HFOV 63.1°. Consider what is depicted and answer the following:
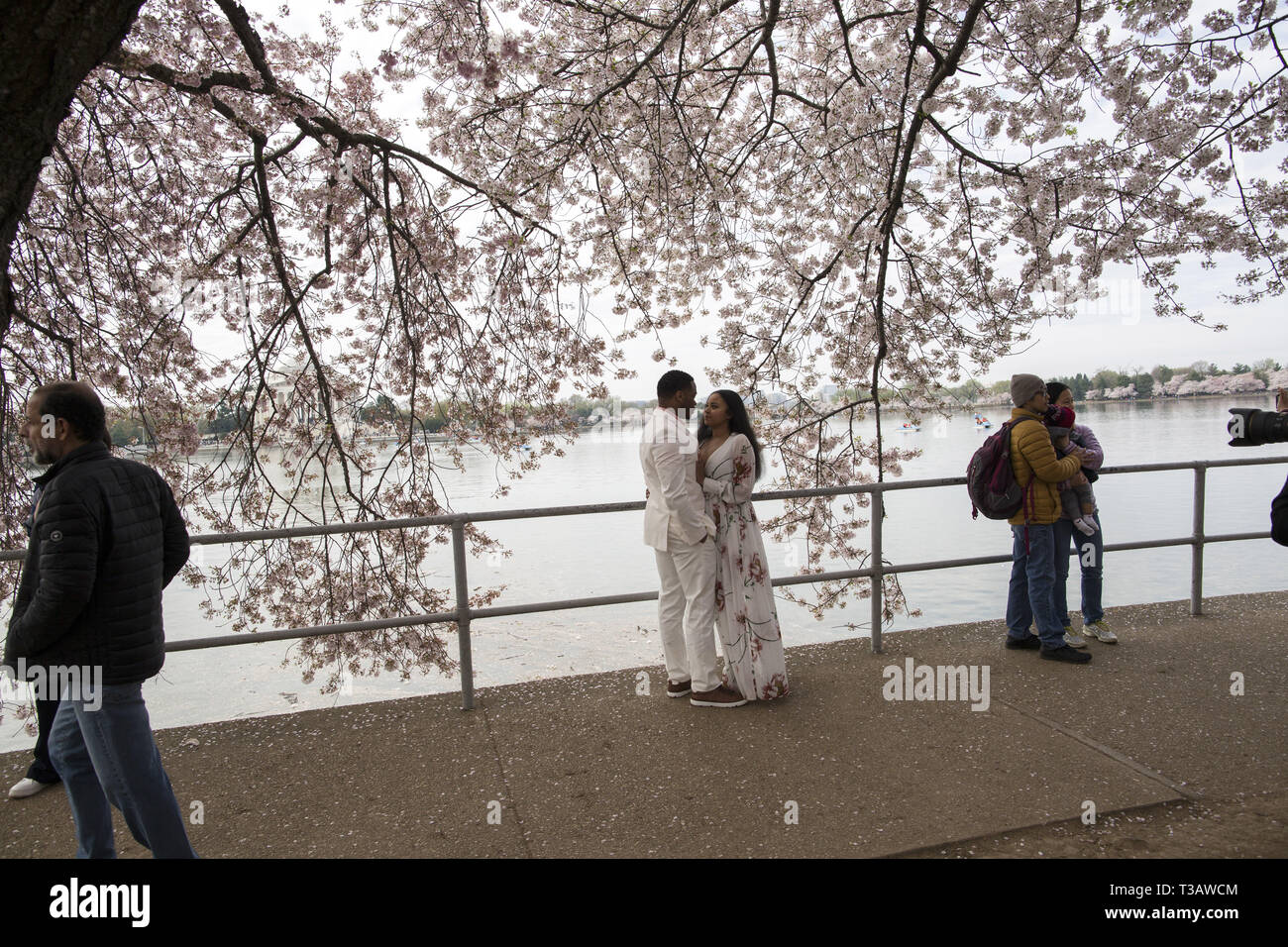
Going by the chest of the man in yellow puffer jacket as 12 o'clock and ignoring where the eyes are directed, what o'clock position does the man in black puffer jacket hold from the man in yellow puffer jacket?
The man in black puffer jacket is roughly at 4 o'clock from the man in yellow puffer jacket.

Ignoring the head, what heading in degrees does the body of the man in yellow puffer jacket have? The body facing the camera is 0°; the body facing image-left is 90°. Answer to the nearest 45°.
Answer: approximately 270°

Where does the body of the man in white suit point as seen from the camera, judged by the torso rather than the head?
to the viewer's right

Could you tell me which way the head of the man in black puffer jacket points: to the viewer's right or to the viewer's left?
to the viewer's left

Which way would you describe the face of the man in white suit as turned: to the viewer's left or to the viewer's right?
to the viewer's right

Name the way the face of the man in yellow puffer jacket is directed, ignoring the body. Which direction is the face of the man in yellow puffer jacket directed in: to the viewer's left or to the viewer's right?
to the viewer's right

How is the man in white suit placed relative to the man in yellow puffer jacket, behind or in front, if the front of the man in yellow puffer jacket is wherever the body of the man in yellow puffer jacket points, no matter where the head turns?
behind

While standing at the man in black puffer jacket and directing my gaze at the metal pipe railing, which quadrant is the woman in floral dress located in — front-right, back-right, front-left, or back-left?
front-right

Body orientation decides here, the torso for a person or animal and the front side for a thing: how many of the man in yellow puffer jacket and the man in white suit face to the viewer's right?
2

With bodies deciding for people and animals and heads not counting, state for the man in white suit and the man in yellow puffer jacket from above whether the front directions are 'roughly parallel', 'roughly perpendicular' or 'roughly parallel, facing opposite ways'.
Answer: roughly parallel
